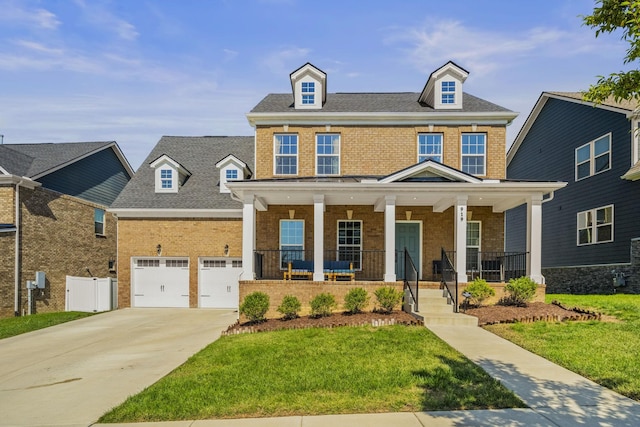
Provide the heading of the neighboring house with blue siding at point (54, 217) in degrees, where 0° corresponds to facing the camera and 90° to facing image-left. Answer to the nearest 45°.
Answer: approximately 45°

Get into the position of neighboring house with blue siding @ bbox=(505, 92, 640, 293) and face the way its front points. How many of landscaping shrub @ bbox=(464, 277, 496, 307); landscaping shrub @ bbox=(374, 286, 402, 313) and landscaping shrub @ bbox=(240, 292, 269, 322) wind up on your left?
0

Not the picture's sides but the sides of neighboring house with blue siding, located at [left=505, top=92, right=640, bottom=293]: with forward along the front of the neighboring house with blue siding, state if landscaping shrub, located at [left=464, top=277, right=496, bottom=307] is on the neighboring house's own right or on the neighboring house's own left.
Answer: on the neighboring house's own right

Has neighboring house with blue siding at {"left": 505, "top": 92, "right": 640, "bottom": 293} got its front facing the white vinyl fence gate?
no

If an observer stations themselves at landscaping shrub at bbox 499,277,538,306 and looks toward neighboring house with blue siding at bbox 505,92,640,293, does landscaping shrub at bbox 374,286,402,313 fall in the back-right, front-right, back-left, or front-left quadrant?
back-left

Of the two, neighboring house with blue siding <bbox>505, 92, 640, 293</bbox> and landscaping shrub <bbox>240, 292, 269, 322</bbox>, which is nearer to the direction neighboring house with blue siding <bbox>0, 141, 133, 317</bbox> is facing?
the landscaping shrub

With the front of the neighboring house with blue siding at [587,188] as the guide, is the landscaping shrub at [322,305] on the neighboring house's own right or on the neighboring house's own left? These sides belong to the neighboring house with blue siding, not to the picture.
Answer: on the neighboring house's own right

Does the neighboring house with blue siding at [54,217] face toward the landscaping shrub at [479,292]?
no

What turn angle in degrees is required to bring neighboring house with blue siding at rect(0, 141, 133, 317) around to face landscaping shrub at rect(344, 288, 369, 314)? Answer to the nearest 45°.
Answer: approximately 90° to its left

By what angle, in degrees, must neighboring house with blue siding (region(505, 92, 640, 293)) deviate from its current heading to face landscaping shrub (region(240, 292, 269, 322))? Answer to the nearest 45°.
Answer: approximately 90° to its right

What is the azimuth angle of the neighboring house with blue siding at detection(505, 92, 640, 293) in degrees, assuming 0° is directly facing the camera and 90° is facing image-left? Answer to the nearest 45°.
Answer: approximately 315°

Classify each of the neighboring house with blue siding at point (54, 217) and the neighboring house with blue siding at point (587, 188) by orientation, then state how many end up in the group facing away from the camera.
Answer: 0

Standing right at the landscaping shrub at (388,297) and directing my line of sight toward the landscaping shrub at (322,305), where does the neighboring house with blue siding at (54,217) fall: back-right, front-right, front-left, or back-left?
front-right

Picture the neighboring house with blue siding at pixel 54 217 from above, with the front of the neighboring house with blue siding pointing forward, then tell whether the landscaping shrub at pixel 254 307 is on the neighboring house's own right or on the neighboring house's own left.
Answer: on the neighboring house's own left

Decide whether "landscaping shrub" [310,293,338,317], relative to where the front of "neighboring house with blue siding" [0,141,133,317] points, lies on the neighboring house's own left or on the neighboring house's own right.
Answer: on the neighboring house's own left
